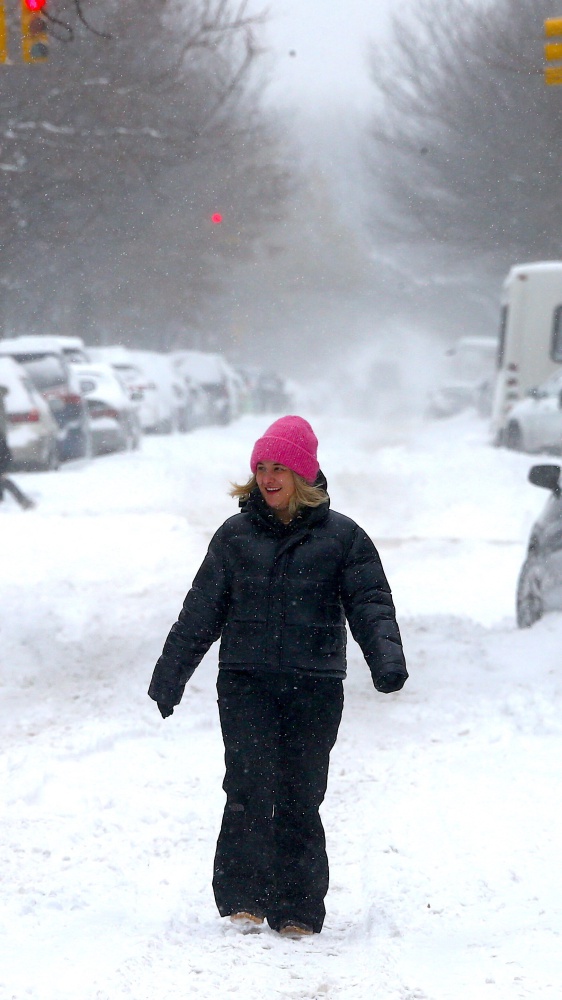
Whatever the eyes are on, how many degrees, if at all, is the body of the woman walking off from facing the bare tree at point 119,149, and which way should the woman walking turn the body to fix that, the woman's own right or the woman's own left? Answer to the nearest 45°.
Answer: approximately 180°

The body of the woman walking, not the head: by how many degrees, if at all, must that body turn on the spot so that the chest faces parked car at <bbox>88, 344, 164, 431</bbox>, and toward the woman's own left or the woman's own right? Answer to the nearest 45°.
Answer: approximately 180°

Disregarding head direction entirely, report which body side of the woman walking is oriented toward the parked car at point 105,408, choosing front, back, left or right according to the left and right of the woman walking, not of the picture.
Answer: back

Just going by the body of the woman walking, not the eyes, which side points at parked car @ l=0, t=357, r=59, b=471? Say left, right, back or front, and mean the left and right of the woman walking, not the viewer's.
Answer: back

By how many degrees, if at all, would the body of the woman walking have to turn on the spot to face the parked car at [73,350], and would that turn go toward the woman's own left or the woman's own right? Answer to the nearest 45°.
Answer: approximately 180°

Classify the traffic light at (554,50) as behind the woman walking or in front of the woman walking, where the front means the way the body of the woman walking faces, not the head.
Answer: behind

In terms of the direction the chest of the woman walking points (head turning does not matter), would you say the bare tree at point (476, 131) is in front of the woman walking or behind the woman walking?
behind

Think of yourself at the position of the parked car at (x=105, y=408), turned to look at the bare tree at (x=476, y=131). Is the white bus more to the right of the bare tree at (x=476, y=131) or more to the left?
right

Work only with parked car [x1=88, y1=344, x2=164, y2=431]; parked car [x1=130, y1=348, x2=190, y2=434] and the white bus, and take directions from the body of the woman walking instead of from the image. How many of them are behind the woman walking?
3

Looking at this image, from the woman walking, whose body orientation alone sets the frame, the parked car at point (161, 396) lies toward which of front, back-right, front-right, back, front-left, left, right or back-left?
back

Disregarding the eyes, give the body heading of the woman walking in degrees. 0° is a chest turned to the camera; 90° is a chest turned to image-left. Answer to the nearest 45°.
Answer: approximately 0°

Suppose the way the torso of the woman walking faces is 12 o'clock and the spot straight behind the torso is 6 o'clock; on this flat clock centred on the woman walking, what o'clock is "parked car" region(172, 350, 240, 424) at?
The parked car is roughly at 6 o'clock from the woman walking.
